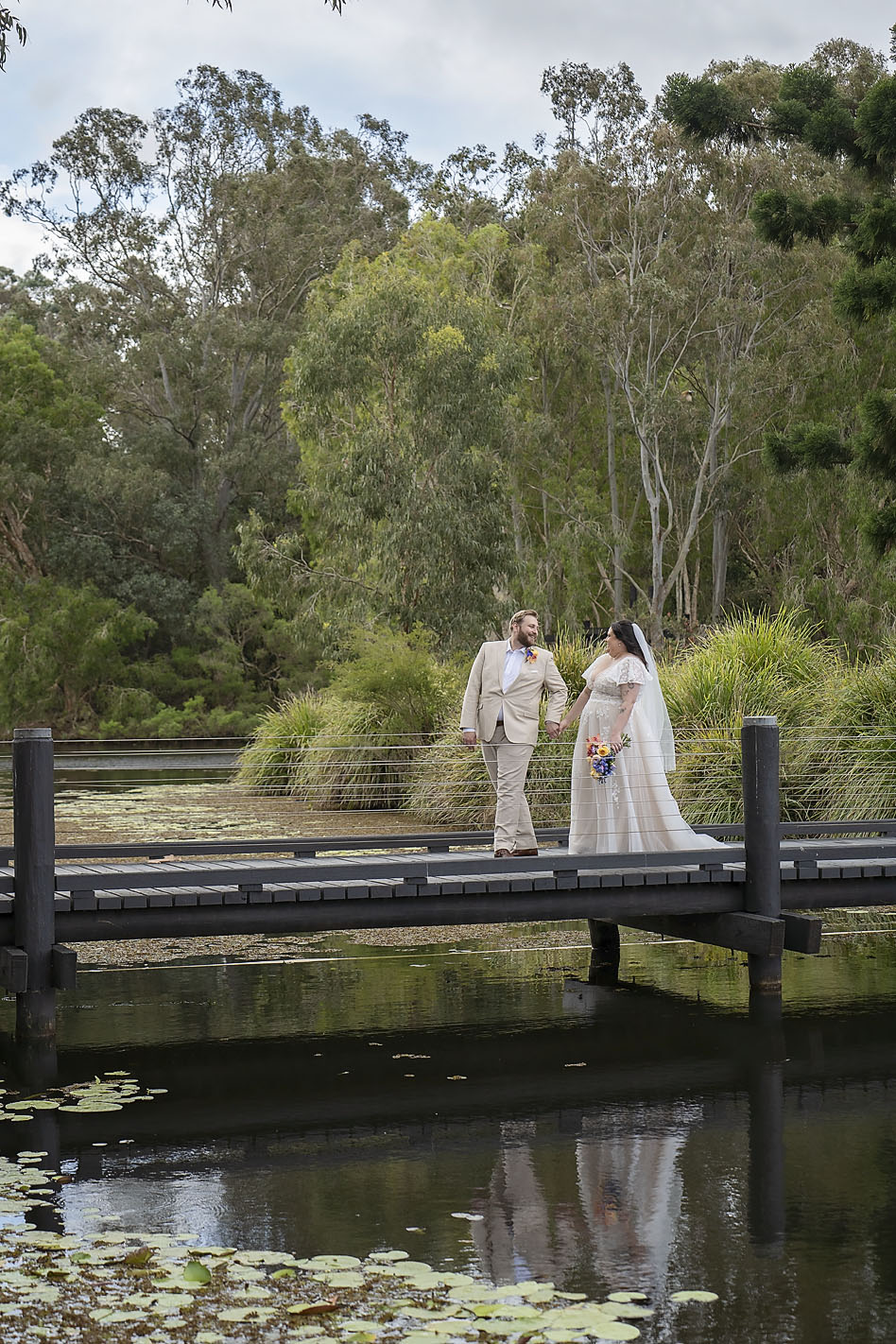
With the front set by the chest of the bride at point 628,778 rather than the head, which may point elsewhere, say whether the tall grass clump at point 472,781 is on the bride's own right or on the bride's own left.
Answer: on the bride's own right

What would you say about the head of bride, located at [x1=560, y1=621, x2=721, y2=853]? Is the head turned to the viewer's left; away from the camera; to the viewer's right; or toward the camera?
to the viewer's left

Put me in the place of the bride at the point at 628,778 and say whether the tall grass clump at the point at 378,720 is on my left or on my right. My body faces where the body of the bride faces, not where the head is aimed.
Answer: on my right

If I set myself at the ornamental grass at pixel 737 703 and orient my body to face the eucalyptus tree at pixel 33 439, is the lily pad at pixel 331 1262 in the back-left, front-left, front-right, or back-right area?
back-left

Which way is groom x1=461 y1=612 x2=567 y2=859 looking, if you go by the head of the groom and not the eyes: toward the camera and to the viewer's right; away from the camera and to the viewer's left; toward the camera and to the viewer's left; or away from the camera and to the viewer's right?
toward the camera and to the viewer's right

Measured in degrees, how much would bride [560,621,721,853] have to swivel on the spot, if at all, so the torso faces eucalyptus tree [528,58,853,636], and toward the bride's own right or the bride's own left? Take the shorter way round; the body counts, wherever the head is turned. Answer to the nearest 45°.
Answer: approximately 135° to the bride's own right

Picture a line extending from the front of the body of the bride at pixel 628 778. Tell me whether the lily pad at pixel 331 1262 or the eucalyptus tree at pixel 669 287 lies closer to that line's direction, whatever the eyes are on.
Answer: the lily pad

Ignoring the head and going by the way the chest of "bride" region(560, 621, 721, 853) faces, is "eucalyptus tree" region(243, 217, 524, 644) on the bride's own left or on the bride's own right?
on the bride's own right

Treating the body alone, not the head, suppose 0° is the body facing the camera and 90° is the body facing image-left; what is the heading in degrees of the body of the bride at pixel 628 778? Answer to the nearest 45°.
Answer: approximately 45°
